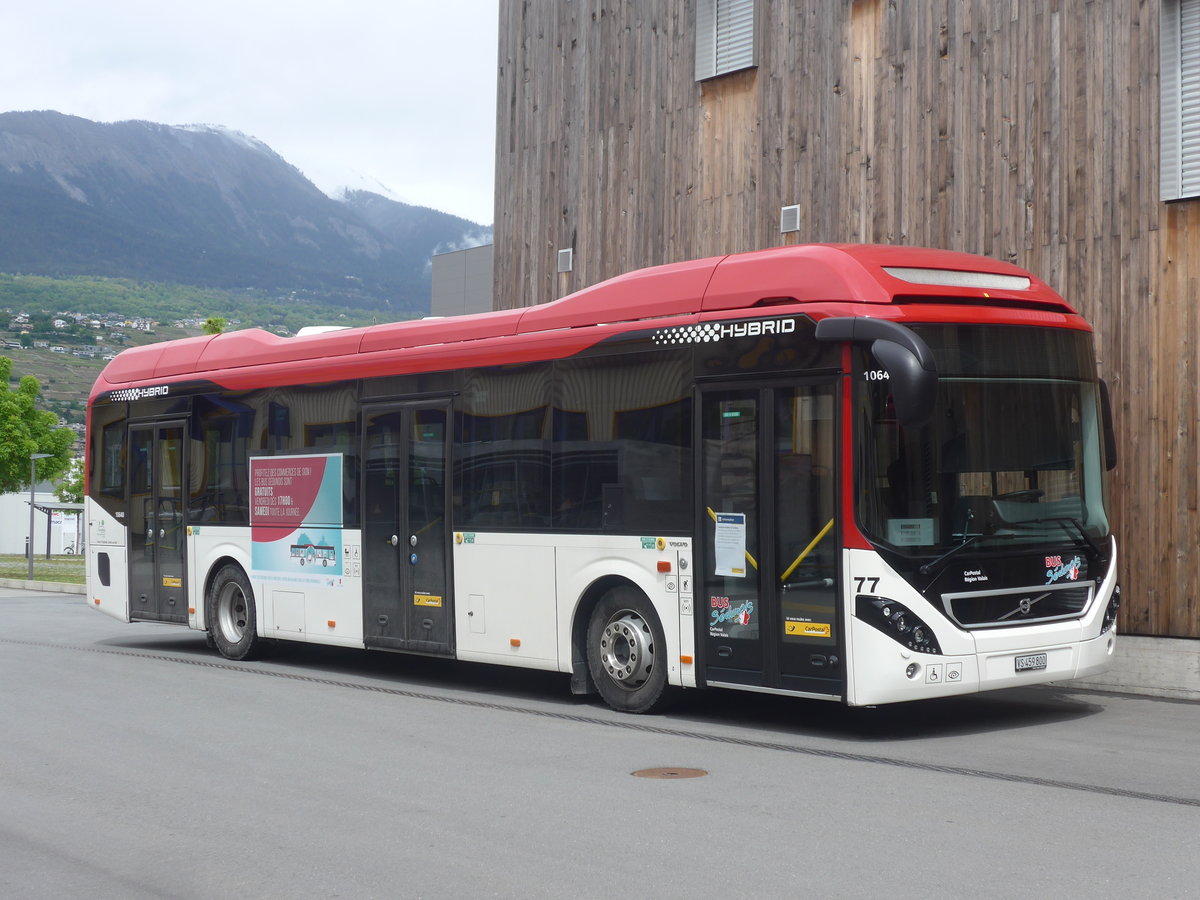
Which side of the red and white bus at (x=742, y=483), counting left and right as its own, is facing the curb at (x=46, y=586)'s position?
back

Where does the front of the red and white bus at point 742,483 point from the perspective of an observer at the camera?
facing the viewer and to the right of the viewer
